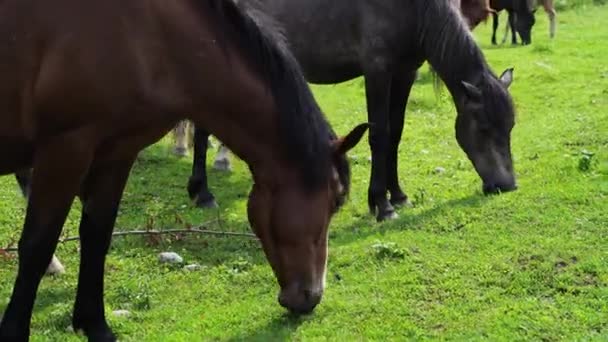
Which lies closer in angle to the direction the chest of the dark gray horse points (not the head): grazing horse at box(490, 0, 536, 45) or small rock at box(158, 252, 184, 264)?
the grazing horse

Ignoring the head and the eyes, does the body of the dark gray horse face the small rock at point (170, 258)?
no

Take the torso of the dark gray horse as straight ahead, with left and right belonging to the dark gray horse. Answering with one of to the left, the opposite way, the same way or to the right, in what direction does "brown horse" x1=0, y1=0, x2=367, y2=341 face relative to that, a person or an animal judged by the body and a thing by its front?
the same way

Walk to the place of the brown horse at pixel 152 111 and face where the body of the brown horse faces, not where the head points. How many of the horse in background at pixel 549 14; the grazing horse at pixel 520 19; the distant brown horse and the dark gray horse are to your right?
0

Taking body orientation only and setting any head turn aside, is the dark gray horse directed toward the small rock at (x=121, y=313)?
no

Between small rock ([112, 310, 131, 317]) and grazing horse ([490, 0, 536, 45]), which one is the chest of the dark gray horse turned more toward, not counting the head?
the grazing horse

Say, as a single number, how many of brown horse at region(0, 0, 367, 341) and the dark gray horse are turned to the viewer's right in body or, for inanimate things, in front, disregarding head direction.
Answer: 2

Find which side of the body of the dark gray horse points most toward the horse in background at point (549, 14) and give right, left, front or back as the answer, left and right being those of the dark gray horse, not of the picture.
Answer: left

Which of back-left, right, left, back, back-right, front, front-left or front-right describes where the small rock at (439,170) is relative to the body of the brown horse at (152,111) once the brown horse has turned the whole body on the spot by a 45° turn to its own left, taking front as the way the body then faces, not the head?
front

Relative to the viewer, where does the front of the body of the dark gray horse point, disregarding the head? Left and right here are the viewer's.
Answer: facing to the right of the viewer

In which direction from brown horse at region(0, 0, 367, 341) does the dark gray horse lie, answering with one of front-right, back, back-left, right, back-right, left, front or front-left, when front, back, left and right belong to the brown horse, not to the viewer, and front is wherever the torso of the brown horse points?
front-left

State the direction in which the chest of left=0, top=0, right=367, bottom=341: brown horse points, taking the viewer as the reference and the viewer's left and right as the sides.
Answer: facing to the right of the viewer

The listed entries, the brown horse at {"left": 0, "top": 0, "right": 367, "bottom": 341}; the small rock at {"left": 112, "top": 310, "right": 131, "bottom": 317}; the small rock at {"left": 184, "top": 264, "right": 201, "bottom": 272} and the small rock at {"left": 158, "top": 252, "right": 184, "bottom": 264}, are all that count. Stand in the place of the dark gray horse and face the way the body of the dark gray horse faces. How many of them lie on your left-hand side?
0

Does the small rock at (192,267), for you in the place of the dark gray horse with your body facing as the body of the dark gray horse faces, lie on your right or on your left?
on your right
